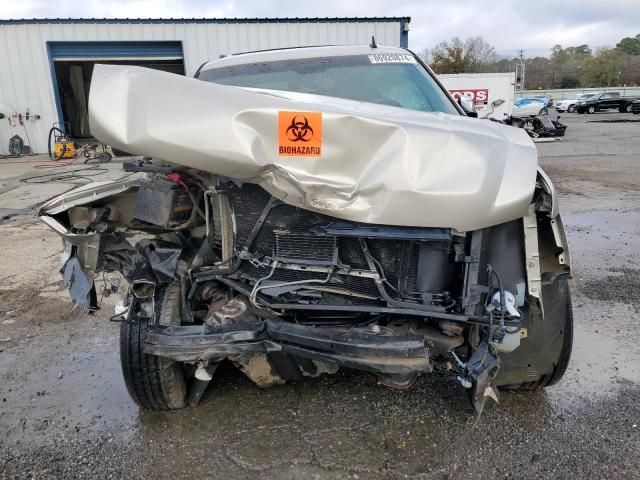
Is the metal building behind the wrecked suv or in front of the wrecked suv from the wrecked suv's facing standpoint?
behind

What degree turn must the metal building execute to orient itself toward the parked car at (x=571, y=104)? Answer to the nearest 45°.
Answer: approximately 135° to its left

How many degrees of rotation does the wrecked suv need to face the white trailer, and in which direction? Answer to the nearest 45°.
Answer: approximately 180°

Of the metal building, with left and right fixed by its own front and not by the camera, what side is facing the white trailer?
left

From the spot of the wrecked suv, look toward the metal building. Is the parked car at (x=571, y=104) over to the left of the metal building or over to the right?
right

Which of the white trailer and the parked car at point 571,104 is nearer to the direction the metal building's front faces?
the white trailer

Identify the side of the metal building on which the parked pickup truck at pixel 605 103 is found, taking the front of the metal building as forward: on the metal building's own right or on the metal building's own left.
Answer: on the metal building's own left

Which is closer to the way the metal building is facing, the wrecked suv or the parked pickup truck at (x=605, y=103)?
the wrecked suv

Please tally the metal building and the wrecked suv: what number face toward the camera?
2

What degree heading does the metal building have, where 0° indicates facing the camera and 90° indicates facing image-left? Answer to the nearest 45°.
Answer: approximately 0°

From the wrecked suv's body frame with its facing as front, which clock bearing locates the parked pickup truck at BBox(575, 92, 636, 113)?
The parked pickup truck is roughly at 7 o'clock from the wrecked suv.
